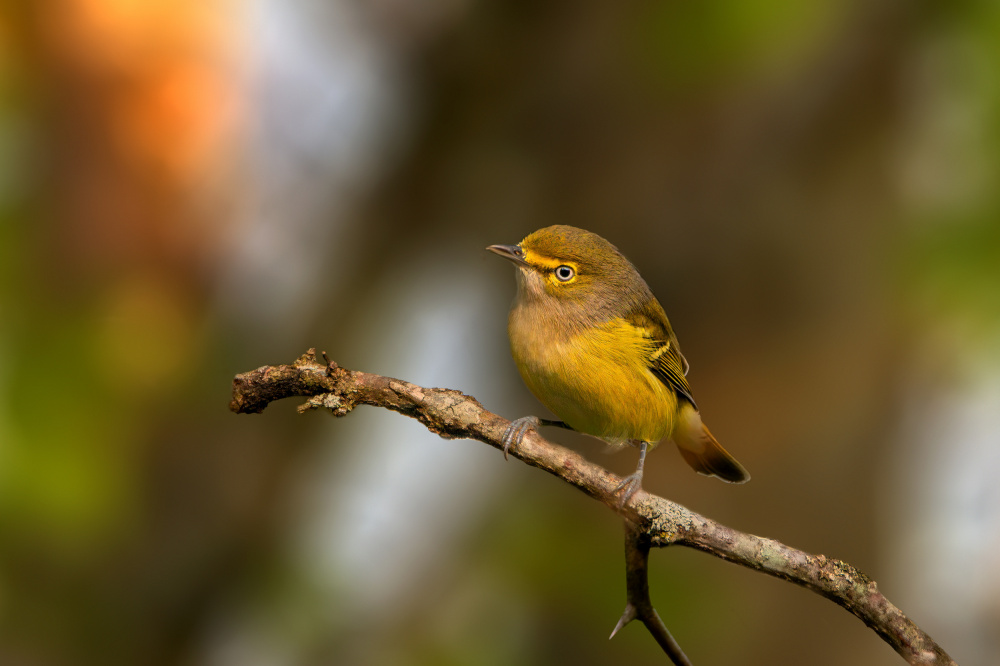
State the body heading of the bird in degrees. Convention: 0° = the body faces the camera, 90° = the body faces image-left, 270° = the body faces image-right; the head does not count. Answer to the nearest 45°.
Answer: approximately 45°
